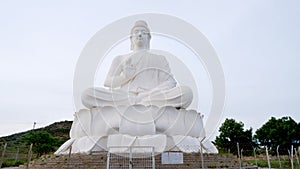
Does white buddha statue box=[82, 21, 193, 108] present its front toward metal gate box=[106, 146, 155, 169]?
yes

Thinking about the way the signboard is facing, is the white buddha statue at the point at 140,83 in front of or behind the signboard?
behind

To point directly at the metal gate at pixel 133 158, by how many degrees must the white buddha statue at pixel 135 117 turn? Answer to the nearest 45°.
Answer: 0° — it already faces it

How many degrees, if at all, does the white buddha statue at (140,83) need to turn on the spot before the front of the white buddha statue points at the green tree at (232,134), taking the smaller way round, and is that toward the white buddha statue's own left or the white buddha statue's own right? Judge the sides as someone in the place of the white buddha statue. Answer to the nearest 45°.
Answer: approximately 135° to the white buddha statue's own left

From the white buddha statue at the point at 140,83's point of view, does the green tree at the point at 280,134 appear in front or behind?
behind

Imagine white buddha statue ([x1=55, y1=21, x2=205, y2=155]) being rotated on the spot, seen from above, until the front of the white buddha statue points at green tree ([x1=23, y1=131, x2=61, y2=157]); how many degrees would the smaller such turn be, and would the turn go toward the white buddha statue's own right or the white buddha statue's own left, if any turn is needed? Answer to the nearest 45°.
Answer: approximately 135° to the white buddha statue's own right
